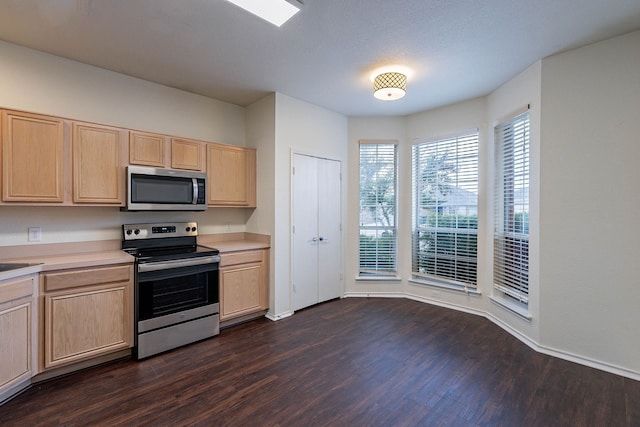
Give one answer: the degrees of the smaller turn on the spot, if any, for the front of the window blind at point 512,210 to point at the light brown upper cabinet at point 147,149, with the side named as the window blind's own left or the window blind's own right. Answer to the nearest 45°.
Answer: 0° — it already faces it

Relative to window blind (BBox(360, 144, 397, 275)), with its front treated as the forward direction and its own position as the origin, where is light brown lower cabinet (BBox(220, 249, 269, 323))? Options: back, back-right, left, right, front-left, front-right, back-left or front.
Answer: front-right

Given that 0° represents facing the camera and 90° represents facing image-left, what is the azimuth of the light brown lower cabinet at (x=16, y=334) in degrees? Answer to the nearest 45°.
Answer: approximately 315°

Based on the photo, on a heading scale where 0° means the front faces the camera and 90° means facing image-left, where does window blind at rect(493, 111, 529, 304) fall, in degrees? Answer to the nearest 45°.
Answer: approximately 45°

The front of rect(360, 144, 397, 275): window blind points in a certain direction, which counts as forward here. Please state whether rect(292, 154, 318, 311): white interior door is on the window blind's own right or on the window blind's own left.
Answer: on the window blind's own right

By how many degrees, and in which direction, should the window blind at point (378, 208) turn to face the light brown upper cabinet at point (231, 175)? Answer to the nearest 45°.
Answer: approximately 45° to its right

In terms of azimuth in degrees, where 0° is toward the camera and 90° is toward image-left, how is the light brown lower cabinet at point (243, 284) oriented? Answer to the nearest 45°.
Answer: approximately 315°

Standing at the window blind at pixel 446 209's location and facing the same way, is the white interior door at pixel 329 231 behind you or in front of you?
in front

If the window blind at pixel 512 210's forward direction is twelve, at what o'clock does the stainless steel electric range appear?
The stainless steel electric range is roughly at 12 o'clock from the window blind.

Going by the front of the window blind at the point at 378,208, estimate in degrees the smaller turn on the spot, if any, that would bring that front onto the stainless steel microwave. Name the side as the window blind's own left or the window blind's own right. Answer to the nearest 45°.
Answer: approximately 45° to the window blind's own right

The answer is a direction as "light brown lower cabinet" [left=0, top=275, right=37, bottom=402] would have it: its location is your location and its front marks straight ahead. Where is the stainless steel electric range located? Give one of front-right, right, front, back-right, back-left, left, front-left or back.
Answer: front-left

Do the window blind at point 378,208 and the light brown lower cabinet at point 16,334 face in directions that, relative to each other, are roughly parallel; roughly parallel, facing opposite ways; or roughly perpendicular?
roughly perpendicular
